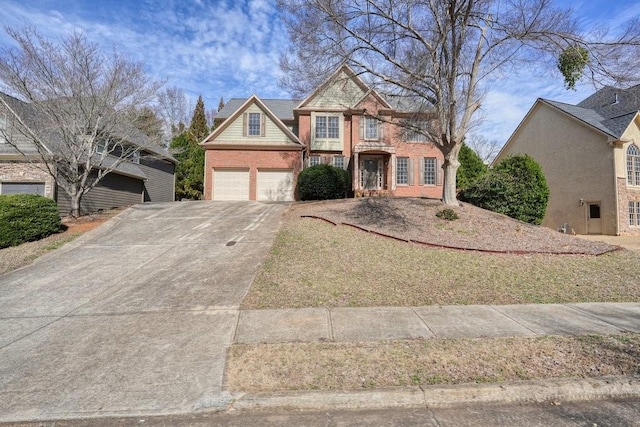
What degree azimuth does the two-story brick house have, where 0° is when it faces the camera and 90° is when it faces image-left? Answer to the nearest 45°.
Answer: approximately 0°

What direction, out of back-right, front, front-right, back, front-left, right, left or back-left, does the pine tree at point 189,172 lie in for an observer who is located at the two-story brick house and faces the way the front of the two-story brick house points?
back-right

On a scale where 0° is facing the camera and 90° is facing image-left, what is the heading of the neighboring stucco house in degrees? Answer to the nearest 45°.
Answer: approximately 315°

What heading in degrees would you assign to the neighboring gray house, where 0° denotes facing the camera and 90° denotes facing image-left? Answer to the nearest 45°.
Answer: approximately 45°

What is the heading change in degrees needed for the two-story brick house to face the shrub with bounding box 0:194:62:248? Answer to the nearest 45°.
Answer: approximately 45° to its right

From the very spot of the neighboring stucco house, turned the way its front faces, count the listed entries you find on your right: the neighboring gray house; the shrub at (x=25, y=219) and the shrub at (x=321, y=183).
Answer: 3

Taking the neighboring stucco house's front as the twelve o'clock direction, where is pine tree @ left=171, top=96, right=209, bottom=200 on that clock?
The pine tree is roughly at 4 o'clock from the neighboring stucco house.
